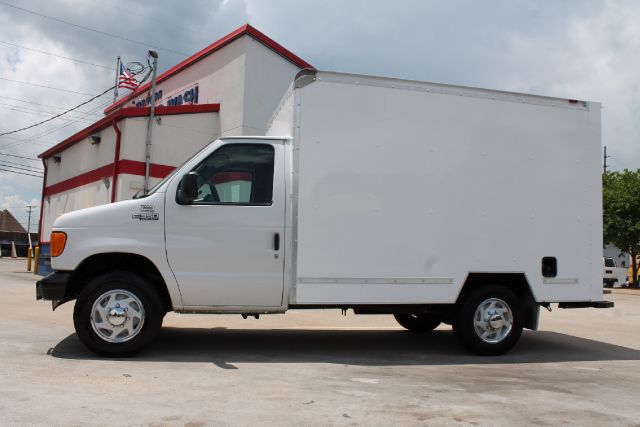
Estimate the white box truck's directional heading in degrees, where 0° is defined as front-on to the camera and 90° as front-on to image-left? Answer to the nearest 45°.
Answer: approximately 90°

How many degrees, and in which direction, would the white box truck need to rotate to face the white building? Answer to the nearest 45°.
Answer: approximately 90° to its right

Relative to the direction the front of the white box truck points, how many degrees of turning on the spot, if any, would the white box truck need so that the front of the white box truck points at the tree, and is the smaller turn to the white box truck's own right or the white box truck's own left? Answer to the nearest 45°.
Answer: approximately 135° to the white box truck's own right

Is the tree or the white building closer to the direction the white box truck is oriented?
the white building
